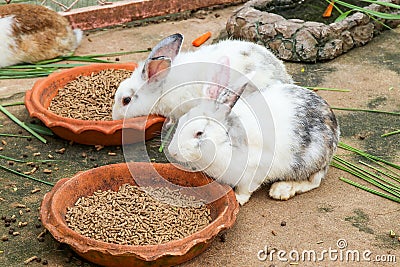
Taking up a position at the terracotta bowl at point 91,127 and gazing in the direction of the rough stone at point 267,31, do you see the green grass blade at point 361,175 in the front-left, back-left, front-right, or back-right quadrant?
front-right

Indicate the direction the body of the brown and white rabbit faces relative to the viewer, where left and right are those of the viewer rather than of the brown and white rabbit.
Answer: facing to the left of the viewer

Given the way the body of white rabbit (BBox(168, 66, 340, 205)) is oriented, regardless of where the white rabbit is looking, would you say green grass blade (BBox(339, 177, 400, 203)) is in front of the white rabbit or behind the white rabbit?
behind

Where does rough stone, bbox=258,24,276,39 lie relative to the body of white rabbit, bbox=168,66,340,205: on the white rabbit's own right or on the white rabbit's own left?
on the white rabbit's own right

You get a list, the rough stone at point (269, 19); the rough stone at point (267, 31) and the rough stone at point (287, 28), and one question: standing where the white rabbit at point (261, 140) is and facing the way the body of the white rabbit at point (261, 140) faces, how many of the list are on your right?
3

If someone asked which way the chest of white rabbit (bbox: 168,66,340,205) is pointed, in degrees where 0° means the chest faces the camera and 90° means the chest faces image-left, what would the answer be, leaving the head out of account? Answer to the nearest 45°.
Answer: approximately 90°

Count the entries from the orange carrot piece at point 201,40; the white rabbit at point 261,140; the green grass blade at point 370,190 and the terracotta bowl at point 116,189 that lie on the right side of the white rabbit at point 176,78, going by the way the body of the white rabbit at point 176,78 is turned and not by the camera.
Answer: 1

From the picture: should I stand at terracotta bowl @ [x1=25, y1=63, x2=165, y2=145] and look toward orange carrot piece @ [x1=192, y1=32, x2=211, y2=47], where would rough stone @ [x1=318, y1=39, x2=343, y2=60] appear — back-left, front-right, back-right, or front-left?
front-right

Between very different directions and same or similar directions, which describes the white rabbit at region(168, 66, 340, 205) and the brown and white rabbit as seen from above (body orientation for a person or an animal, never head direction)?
same or similar directions

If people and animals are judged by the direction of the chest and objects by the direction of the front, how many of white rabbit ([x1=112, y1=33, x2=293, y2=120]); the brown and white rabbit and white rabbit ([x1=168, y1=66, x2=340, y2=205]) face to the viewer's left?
3

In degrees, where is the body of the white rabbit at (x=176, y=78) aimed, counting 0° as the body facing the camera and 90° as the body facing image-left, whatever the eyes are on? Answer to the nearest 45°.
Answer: approximately 90°
